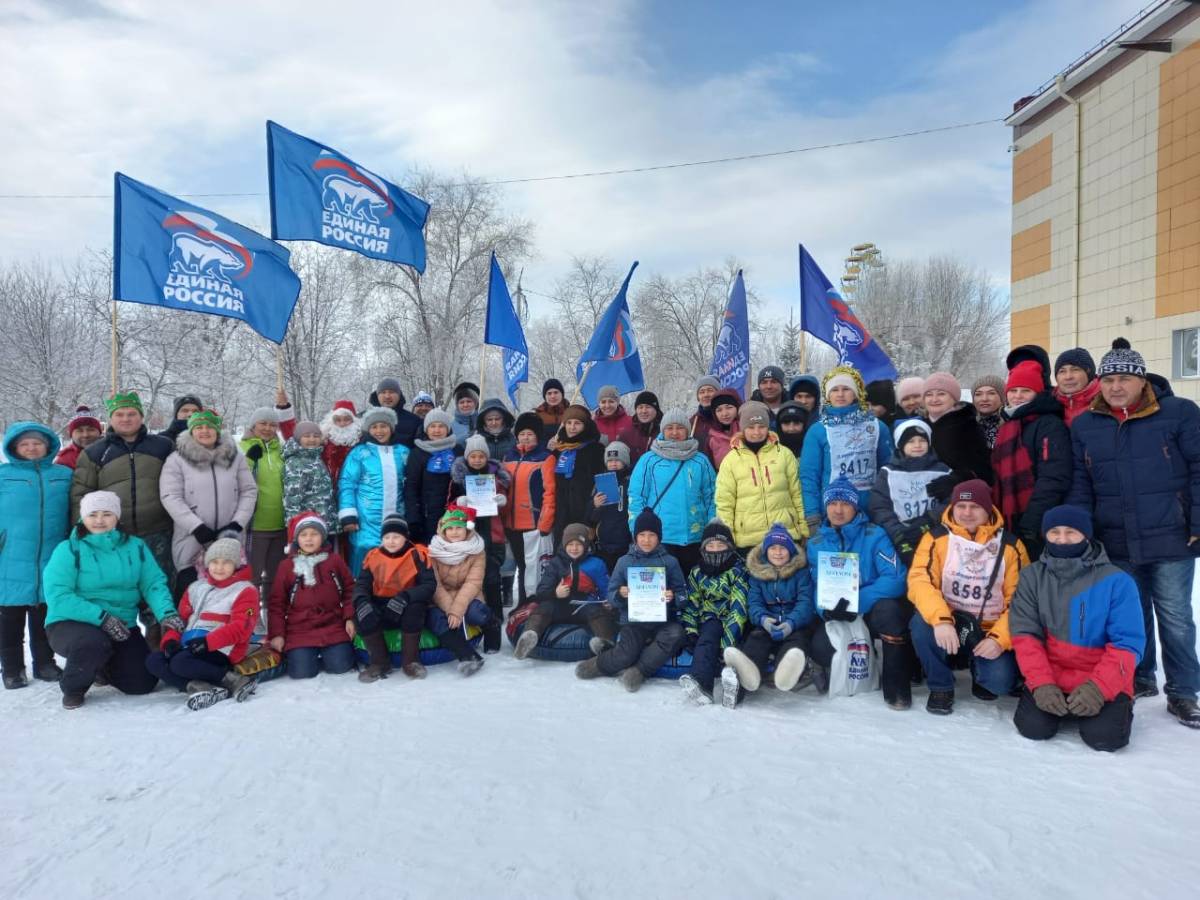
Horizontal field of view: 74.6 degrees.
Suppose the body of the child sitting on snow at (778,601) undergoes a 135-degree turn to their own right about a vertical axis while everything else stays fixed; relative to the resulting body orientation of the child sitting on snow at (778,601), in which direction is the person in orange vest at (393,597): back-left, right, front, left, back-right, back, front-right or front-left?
front-left

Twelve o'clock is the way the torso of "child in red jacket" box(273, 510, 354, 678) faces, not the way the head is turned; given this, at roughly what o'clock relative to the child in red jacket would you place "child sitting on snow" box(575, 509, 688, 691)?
The child sitting on snow is roughly at 10 o'clock from the child in red jacket.

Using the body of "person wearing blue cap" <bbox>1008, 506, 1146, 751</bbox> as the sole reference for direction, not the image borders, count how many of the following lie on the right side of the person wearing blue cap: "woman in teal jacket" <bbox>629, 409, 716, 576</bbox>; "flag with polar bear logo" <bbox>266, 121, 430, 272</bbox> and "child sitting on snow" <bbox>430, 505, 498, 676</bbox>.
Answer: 3

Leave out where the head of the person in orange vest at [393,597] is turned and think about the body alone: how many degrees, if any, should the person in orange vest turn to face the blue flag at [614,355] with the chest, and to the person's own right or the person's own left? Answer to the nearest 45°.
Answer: approximately 135° to the person's own left

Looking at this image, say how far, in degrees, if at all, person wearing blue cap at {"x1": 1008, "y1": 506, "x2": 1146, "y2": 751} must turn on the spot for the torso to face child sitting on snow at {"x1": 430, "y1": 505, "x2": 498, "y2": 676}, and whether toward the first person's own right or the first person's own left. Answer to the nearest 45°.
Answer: approximately 90° to the first person's own right

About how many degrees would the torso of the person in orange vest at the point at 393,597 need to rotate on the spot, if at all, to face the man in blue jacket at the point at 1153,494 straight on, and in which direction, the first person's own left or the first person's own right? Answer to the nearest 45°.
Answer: approximately 45° to the first person's own left

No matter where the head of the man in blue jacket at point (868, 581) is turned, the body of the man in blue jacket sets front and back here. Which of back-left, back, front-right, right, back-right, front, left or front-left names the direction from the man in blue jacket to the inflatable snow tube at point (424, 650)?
right

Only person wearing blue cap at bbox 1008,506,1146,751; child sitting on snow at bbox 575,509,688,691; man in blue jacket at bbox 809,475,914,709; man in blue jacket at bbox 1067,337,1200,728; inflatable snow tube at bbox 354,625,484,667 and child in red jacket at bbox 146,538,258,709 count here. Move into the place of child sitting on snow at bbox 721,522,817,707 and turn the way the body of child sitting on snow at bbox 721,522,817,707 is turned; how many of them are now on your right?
3

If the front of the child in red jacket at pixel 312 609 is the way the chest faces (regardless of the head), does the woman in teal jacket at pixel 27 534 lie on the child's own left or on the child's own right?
on the child's own right

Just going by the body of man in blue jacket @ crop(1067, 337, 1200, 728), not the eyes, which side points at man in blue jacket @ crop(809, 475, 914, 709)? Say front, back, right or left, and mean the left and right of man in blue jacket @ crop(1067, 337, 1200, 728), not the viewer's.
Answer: right

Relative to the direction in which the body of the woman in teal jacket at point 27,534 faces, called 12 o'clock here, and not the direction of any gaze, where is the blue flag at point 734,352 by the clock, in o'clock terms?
The blue flag is roughly at 9 o'clock from the woman in teal jacket.

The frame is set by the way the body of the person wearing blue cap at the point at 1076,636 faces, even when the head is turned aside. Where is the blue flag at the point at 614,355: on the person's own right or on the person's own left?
on the person's own right

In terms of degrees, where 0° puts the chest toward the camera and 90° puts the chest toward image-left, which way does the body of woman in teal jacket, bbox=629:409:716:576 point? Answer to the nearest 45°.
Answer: approximately 0°
